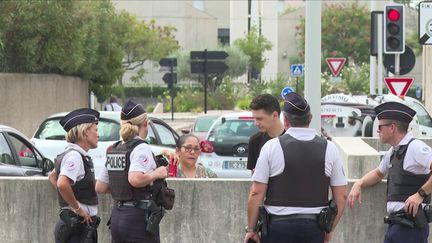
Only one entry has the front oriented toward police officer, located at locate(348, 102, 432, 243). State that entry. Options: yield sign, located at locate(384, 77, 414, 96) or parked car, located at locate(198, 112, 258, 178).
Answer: the yield sign

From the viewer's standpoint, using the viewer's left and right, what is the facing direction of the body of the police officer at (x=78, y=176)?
facing to the right of the viewer

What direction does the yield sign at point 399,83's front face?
toward the camera

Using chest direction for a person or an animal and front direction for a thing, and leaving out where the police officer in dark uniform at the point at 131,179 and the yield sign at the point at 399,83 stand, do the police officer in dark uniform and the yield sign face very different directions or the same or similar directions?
very different directions

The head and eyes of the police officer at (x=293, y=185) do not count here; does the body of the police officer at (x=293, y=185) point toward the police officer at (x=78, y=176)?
no

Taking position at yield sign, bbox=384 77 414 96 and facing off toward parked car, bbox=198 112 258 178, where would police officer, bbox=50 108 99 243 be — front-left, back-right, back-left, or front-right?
front-left

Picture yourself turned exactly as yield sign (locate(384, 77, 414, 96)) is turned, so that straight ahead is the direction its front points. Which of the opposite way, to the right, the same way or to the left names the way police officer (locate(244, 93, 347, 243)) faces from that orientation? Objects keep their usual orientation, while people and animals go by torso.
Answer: the opposite way

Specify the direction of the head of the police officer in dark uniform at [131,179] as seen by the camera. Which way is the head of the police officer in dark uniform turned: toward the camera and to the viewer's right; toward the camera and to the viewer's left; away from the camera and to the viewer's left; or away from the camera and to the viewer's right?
away from the camera and to the viewer's right

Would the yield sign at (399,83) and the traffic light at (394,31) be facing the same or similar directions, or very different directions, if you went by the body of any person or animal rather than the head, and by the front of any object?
same or similar directions

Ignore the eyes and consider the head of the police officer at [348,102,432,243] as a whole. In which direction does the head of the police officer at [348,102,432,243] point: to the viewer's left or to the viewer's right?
to the viewer's left

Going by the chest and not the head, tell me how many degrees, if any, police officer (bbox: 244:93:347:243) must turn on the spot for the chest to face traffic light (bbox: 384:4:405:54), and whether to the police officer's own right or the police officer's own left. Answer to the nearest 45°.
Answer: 0° — they already face it

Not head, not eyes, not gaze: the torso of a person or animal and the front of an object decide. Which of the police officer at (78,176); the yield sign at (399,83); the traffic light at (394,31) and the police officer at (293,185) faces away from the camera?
the police officer at (293,185)

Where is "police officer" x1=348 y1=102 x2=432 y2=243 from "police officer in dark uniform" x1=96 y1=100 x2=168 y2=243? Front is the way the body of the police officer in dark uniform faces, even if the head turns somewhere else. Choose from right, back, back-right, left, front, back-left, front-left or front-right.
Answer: front-right

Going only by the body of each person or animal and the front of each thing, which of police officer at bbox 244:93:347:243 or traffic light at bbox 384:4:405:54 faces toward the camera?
the traffic light

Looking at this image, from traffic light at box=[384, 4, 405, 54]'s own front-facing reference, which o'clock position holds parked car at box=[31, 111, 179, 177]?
The parked car is roughly at 2 o'clock from the traffic light.

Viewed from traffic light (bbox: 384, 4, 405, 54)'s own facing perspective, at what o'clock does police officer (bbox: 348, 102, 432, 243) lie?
The police officer is roughly at 12 o'clock from the traffic light.

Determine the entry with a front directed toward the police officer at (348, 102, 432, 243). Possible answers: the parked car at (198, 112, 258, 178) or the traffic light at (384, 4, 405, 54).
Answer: the traffic light

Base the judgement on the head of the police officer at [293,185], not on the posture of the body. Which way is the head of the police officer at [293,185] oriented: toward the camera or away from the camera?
away from the camera
